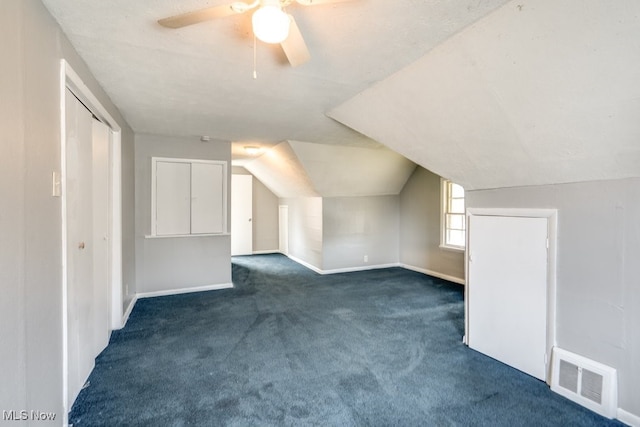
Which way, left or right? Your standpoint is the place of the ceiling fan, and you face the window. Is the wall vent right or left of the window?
right

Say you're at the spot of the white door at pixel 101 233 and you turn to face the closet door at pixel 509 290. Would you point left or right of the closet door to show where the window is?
left

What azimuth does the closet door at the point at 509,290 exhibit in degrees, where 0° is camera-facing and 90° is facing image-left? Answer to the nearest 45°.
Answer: approximately 45°

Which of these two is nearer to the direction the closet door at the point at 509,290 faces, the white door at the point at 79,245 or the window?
the white door

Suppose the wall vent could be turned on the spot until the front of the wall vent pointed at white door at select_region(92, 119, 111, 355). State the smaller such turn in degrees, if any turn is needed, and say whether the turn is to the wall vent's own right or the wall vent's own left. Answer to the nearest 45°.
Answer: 0° — it already faces it

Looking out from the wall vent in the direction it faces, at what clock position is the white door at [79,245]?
The white door is roughly at 12 o'clock from the wall vent.

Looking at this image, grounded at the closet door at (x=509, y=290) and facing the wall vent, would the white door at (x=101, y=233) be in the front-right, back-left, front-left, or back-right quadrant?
back-right

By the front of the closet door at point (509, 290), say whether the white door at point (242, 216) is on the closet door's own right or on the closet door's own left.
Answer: on the closet door's own right
